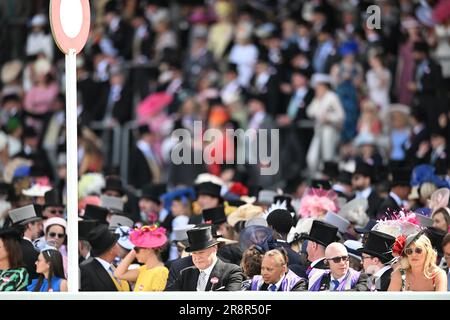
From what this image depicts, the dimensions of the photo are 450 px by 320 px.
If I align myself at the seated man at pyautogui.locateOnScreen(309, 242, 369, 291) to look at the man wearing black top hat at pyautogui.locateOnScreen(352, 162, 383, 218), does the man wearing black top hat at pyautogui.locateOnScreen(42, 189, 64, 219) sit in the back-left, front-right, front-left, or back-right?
front-left

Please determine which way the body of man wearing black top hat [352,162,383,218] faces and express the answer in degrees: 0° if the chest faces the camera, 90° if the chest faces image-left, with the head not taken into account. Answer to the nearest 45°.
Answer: approximately 45°

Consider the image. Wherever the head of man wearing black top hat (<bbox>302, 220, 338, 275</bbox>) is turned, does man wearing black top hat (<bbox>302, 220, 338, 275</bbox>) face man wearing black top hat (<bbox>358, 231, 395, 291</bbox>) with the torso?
no

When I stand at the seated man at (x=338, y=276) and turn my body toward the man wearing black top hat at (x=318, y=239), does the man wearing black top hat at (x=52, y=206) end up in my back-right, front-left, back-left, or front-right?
front-left

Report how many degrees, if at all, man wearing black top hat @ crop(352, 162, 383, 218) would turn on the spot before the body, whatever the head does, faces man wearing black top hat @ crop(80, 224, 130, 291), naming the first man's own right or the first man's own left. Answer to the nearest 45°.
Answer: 0° — they already face them

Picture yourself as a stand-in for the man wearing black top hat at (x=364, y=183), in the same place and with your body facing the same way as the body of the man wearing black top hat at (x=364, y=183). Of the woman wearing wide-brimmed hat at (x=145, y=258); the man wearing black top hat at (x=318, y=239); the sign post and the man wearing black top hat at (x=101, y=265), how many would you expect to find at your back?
0

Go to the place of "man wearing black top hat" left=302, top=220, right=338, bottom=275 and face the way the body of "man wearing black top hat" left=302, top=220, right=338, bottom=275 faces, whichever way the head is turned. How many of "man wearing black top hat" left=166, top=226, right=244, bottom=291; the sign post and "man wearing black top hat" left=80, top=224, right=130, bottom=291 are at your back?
0

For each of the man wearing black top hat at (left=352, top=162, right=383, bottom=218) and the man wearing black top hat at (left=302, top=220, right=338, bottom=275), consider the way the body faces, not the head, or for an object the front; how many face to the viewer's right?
0

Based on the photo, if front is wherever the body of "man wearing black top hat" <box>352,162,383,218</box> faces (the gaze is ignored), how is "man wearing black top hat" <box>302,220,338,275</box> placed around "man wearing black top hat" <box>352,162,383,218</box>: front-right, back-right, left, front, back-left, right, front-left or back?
front-left
